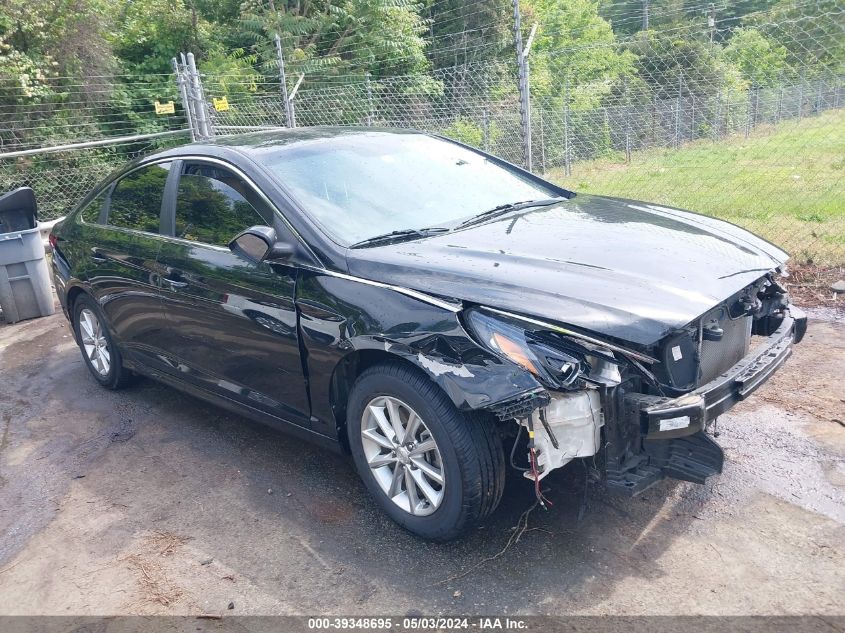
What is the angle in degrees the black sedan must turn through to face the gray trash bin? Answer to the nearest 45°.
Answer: approximately 180°

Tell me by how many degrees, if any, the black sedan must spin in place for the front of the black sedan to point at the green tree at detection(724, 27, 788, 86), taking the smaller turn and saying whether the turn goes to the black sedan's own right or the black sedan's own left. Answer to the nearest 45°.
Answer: approximately 90° to the black sedan's own left

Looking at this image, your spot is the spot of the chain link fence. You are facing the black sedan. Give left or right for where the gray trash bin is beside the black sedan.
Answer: right

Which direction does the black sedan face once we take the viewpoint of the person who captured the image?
facing the viewer and to the right of the viewer

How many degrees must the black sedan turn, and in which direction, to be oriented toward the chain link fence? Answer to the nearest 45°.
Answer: approximately 135° to its left

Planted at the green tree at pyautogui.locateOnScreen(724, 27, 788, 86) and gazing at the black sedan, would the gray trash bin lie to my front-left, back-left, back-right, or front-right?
front-right
